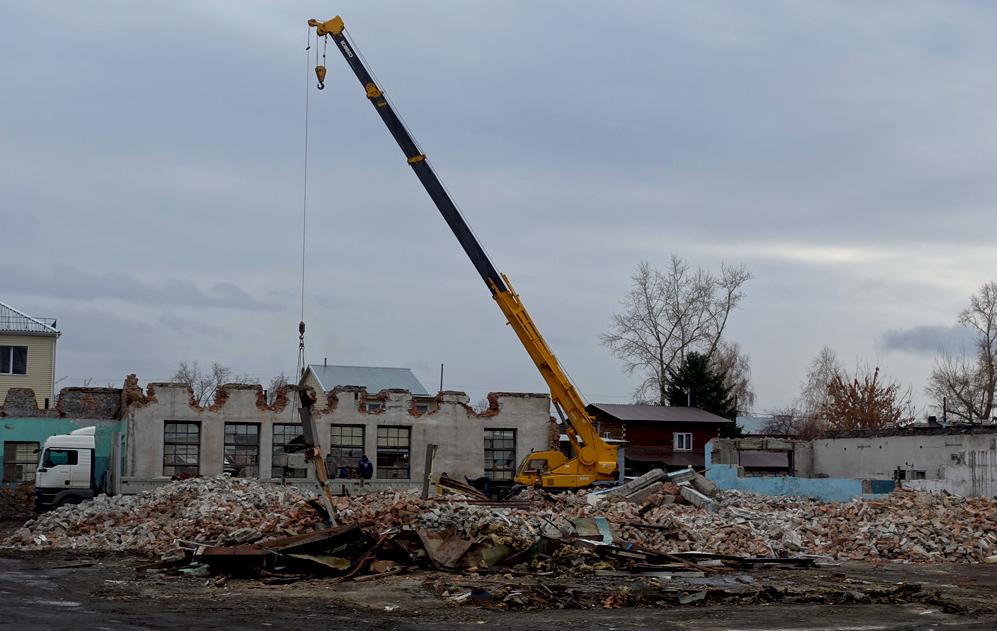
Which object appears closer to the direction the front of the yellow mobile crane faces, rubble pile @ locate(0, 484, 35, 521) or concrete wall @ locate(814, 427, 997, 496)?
the rubble pile

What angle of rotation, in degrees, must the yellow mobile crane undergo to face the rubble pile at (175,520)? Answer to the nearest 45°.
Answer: approximately 45° to its left

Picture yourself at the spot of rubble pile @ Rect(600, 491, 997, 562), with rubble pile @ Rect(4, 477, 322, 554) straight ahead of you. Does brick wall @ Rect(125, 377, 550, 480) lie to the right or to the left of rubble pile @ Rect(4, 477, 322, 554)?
right

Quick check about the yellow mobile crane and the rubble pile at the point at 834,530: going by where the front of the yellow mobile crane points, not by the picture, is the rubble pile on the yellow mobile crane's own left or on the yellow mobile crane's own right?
on the yellow mobile crane's own left

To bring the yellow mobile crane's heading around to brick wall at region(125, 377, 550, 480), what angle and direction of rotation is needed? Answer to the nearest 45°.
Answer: approximately 45° to its right

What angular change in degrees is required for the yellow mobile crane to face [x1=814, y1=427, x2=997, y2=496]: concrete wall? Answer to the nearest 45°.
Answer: approximately 180°

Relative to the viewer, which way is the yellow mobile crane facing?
to the viewer's left

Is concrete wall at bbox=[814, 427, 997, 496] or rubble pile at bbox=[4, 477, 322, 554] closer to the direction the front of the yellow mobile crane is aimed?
the rubble pile
